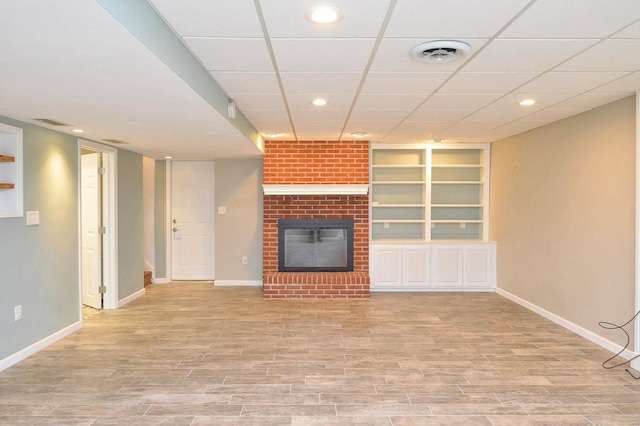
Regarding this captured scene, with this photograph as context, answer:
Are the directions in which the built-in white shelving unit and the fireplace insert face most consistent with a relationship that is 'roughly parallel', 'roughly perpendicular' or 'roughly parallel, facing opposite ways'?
roughly parallel

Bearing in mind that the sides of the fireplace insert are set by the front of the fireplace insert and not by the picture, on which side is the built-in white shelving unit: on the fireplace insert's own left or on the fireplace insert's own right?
on the fireplace insert's own left

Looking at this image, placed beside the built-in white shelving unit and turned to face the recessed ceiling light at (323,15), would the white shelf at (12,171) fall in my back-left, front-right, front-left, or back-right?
front-right

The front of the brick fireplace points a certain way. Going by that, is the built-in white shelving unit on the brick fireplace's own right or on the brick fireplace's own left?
on the brick fireplace's own left

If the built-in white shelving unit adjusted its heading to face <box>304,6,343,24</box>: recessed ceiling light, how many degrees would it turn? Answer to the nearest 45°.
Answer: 0° — it already faces it

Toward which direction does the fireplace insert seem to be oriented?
toward the camera

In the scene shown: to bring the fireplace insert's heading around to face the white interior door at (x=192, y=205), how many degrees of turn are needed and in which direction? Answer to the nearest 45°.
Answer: approximately 90° to its right

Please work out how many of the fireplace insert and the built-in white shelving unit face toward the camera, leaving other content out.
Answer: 2

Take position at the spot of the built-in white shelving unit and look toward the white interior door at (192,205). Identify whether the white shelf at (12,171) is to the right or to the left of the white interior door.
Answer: left

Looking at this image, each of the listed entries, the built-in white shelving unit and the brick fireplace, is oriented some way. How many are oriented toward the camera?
2

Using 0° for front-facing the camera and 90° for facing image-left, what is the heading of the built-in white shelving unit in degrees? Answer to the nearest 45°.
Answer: approximately 0°

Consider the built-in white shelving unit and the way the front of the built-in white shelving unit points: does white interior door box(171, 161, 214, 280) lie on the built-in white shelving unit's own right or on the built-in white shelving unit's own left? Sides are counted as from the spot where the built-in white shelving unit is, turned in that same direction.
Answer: on the built-in white shelving unit's own right

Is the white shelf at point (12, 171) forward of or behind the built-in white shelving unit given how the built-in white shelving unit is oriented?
forward

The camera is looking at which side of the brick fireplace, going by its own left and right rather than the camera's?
front

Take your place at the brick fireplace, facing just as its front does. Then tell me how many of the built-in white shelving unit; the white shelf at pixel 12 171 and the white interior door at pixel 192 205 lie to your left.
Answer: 1

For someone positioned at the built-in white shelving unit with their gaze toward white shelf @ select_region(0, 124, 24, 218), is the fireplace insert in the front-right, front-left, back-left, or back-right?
front-right
